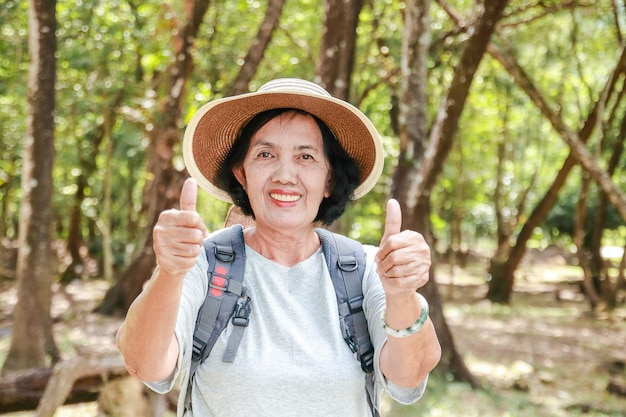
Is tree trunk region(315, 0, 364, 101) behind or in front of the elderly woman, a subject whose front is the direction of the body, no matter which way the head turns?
behind

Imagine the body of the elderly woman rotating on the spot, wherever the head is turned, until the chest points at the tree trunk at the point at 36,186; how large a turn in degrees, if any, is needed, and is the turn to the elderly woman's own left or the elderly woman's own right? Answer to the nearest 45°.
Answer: approximately 135° to the elderly woman's own right

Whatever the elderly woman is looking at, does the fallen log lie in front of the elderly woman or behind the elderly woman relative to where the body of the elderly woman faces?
behind

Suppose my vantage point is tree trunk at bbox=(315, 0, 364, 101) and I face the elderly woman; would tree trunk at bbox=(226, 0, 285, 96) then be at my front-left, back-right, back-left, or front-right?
back-right

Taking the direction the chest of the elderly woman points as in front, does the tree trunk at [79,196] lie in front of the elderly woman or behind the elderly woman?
behind

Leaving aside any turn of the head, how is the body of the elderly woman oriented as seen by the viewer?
toward the camera

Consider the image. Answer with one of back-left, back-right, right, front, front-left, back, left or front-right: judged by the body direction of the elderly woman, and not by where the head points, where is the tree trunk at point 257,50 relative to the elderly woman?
back

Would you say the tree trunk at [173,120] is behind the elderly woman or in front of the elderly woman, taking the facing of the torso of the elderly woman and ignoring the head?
behind

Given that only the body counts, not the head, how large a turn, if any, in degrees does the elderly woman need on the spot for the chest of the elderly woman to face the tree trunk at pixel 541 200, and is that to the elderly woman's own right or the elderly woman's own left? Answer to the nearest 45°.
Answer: approximately 135° to the elderly woman's own left

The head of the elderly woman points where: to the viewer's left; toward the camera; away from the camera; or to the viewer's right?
toward the camera

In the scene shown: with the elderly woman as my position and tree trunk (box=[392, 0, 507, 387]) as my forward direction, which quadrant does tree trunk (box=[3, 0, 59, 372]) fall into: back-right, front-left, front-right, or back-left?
front-left
